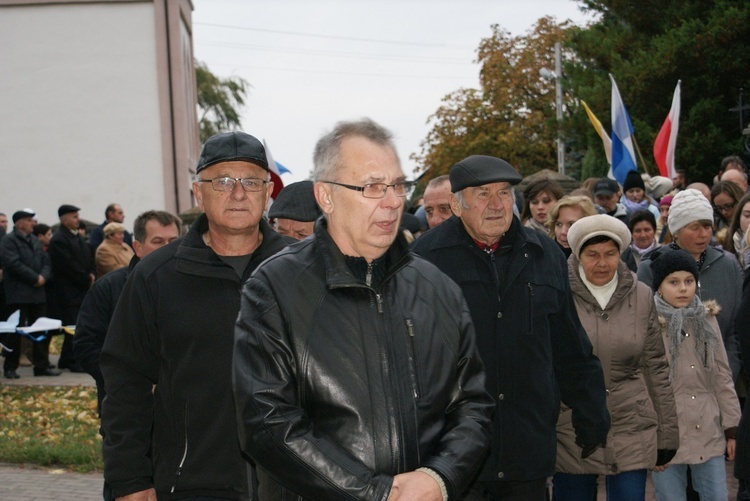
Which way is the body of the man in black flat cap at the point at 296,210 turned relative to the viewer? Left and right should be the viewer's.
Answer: facing the viewer

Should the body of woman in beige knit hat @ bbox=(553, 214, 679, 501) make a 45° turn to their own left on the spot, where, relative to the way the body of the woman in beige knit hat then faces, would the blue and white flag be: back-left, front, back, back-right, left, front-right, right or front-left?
back-left

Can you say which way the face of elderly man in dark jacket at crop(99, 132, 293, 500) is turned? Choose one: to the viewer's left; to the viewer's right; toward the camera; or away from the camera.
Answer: toward the camera

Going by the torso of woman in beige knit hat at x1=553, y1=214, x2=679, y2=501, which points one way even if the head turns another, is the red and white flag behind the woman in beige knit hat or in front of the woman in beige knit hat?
behind

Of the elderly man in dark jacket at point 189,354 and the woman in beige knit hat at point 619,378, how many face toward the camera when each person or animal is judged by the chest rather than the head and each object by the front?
2

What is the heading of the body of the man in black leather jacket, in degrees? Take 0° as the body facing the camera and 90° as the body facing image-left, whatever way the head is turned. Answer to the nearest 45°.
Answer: approximately 315°

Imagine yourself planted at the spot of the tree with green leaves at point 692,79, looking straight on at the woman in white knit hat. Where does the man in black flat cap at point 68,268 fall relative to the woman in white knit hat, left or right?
right

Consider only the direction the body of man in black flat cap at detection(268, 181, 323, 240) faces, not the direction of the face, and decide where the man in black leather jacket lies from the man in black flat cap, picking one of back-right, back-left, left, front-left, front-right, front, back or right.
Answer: front

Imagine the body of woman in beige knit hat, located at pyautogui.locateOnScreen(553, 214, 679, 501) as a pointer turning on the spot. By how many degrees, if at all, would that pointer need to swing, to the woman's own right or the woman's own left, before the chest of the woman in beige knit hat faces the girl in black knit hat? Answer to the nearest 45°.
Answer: approximately 135° to the woman's own left

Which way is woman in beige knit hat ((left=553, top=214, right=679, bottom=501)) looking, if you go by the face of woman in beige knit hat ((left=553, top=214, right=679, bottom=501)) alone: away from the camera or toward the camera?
toward the camera

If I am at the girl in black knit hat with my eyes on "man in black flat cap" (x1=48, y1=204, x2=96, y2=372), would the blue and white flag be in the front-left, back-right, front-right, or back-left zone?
front-right

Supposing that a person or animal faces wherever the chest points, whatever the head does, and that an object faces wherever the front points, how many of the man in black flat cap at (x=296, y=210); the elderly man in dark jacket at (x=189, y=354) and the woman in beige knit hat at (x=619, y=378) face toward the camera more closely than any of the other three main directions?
3

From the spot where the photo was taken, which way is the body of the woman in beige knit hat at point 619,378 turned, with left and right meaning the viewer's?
facing the viewer

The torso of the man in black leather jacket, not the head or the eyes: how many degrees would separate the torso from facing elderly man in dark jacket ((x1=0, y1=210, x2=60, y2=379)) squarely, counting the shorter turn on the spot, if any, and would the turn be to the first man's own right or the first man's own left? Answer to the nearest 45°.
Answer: approximately 180°

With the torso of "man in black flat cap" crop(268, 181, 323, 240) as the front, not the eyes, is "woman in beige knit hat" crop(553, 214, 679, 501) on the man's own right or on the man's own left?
on the man's own left

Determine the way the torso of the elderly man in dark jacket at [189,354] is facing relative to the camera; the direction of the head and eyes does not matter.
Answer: toward the camera

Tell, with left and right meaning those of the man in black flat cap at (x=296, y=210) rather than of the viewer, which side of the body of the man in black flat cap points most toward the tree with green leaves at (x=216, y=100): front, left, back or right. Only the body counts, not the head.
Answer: back
